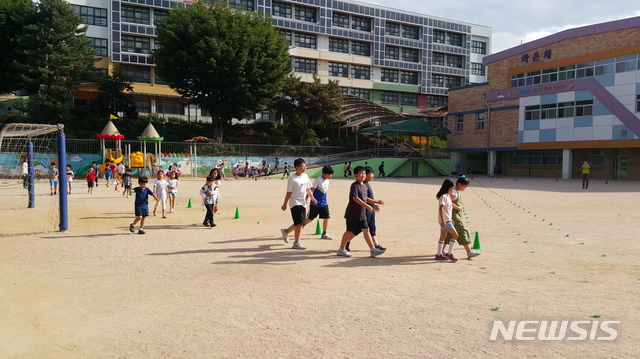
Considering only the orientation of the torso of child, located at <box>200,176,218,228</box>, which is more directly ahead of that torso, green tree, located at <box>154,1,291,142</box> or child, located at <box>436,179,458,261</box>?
the child

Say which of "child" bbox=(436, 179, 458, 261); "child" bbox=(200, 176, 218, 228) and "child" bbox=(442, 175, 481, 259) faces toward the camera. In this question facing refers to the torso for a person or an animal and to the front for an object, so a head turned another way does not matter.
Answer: "child" bbox=(200, 176, 218, 228)

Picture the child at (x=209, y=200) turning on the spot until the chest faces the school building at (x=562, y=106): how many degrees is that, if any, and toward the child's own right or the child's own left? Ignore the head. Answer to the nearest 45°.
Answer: approximately 135° to the child's own left

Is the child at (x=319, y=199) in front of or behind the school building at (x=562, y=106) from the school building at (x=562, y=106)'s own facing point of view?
in front

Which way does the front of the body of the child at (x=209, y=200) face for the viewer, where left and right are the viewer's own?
facing the viewer
